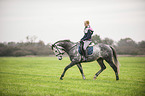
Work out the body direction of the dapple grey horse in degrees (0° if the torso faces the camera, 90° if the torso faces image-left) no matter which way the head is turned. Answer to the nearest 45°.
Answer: approximately 90°
